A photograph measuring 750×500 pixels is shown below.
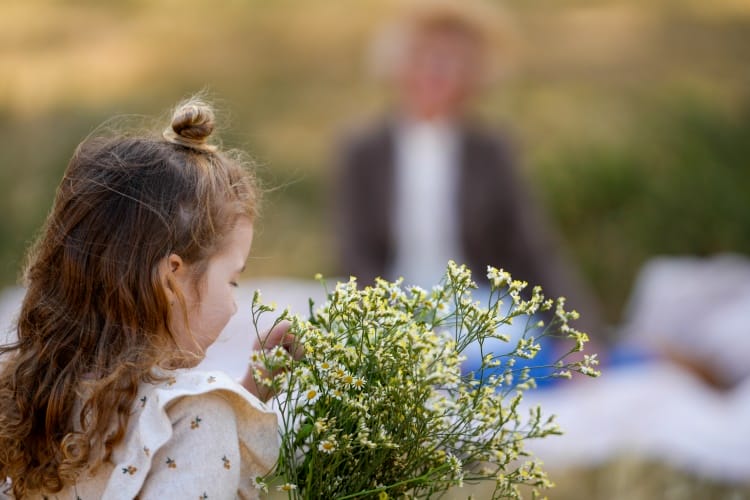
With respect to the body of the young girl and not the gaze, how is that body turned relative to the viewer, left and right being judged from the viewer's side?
facing away from the viewer and to the right of the viewer
